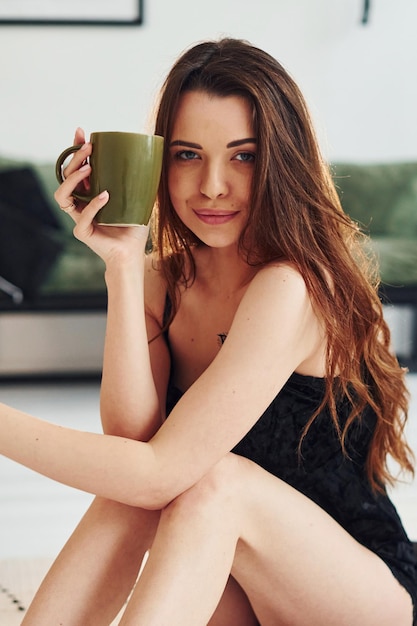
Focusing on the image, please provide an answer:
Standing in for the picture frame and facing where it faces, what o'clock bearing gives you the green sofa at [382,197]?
The green sofa is roughly at 10 o'clock from the picture frame.

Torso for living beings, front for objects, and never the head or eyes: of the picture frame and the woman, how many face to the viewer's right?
0

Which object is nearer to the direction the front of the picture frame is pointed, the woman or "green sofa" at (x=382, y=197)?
the woman

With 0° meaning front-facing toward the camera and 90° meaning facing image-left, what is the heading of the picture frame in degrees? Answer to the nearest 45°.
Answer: approximately 0°

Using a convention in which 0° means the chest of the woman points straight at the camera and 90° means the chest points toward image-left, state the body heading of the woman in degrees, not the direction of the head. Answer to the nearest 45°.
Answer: approximately 45°

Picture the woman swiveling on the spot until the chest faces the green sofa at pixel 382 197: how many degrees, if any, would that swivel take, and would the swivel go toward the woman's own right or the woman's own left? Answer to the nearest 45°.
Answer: approximately 135° to the woman's own right

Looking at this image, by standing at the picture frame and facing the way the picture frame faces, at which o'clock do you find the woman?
The woman is roughly at 12 o'clock from the picture frame.

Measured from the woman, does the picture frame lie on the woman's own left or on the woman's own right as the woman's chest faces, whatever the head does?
on the woman's own right
